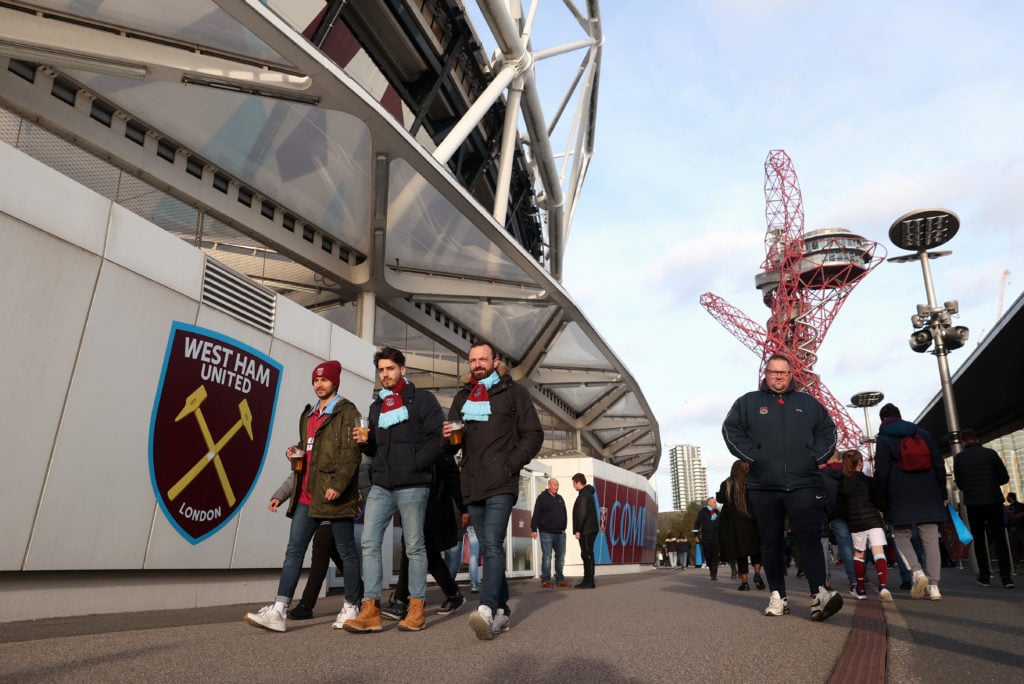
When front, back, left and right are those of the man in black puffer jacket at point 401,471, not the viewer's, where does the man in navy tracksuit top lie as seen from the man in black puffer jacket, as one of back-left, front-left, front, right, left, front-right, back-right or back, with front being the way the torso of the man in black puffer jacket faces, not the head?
back-left

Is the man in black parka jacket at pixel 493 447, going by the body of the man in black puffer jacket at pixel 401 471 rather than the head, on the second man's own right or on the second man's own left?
on the second man's own left

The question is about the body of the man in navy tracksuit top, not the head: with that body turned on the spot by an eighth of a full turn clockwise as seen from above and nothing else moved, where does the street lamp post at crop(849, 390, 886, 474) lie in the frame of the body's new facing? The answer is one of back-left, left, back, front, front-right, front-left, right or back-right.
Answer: back-right

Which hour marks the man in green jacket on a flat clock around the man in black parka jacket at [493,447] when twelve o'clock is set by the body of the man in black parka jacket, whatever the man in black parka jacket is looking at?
The man in green jacket is roughly at 2 o'clock from the man in black parka jacket.

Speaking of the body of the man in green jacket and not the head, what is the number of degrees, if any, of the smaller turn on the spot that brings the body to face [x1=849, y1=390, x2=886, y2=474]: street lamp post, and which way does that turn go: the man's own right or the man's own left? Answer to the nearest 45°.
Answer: approximately 180°

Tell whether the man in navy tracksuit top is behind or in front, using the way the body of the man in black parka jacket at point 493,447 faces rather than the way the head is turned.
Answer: behind

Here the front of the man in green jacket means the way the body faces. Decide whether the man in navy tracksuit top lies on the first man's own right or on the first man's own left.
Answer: on the first man's own left

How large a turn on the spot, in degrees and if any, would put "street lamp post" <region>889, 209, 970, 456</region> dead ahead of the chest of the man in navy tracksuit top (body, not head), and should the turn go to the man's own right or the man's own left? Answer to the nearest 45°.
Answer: approximately 180°

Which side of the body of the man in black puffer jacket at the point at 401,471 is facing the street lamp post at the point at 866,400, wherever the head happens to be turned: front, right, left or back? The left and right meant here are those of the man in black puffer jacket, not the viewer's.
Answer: back
